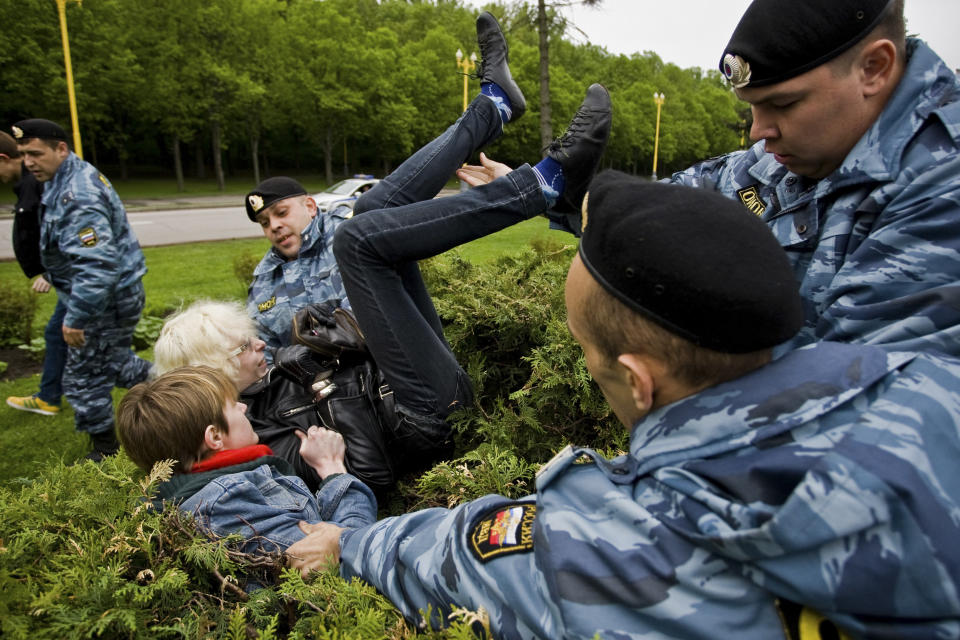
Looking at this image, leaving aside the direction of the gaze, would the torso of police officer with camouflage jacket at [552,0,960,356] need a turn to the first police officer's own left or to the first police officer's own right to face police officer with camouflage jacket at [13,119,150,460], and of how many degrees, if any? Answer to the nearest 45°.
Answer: approximately 45° to the first police officer's own right

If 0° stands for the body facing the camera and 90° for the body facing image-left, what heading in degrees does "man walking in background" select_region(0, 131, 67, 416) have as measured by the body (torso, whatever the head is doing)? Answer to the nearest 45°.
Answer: approximately 90°

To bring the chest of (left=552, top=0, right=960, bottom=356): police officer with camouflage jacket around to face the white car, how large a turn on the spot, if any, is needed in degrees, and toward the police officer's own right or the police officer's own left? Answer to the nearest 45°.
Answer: approximately 90° to the police officer's own right

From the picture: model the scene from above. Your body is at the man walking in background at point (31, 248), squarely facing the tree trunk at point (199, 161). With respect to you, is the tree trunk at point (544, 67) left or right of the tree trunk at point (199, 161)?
right

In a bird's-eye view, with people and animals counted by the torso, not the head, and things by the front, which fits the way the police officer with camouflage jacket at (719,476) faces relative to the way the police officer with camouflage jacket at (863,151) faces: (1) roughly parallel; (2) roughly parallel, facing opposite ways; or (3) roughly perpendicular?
roughly perpendicular

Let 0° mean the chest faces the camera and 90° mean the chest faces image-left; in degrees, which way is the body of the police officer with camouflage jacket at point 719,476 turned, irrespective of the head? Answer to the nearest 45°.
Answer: approximately 135°

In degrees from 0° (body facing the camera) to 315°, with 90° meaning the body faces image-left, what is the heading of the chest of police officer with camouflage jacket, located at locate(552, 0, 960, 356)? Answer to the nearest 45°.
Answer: approximately 45°

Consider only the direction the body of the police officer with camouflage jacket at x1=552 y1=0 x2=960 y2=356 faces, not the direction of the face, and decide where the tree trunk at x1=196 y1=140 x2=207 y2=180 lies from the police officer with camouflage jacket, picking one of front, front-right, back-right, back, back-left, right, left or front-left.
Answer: right

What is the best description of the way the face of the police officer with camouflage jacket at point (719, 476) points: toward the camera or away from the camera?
away from the camera

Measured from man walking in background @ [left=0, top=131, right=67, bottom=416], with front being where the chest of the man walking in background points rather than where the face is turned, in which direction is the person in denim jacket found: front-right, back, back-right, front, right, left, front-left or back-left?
left
